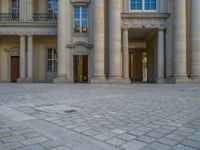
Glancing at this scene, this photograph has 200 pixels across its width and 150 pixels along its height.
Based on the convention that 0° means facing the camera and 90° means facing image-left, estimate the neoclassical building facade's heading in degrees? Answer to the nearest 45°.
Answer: approximately 0°
